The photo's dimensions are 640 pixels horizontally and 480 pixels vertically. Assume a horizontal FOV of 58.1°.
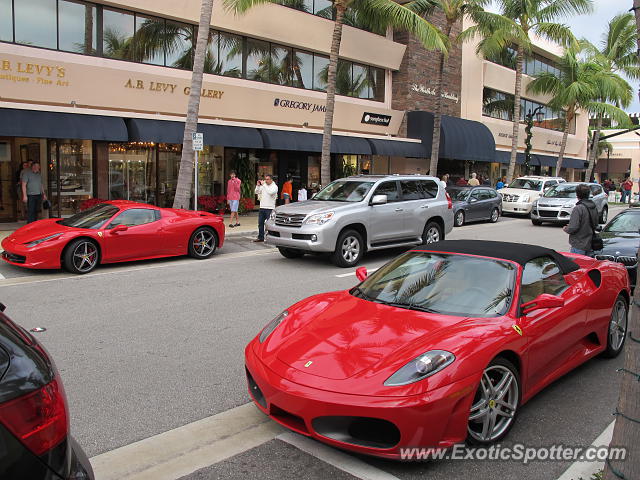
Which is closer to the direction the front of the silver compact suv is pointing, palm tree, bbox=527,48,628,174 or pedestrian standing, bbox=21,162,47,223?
the pedestrian standing

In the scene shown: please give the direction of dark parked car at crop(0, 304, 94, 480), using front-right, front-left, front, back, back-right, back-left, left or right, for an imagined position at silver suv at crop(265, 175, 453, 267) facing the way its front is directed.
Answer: front-left

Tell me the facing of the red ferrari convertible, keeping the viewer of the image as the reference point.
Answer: facing the viewer and to the left of the viewer

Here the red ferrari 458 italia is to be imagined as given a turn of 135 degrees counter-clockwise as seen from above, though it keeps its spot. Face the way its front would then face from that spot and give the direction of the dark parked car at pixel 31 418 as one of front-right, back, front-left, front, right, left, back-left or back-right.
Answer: right

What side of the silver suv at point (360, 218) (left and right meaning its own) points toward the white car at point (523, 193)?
back

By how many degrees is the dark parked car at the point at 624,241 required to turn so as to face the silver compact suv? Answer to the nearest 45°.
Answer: approximately 135° to its right

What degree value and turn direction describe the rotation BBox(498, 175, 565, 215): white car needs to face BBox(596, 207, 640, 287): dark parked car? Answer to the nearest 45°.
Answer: approximately 45° to its left

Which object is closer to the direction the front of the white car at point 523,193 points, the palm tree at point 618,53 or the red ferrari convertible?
the red ferrari convertible

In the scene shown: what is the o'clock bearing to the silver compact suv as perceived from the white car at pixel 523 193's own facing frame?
The silver compact suv is roughly at 10 o'clock from the white car.

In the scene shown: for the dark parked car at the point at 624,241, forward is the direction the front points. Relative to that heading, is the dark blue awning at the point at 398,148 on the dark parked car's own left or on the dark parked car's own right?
on the dark parked car's own right

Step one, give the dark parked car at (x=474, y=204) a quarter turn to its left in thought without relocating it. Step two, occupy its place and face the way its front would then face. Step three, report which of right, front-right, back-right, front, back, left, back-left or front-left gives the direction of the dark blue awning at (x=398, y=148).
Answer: back

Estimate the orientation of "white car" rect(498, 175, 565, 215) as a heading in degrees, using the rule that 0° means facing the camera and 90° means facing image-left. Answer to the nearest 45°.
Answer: approximately 45°

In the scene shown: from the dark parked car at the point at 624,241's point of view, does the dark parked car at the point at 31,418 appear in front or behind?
in front

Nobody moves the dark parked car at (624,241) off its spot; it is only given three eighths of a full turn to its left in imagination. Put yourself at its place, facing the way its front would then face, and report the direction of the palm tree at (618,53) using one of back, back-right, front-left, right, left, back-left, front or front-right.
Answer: left

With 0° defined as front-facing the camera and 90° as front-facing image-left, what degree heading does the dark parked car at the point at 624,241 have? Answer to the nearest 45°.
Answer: approximately 45°
